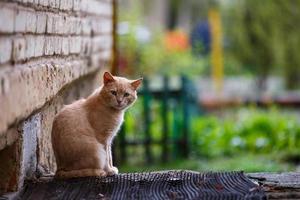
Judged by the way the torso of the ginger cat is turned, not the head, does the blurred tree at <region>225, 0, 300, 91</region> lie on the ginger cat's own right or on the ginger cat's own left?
on the ginger cat's own left

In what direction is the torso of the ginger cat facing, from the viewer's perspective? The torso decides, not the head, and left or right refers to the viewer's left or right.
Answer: facing to the right of the viewer
